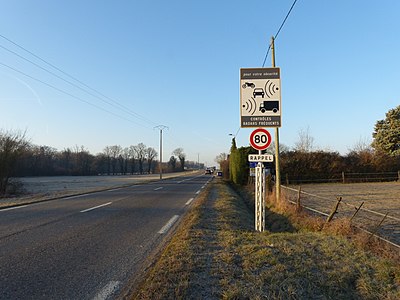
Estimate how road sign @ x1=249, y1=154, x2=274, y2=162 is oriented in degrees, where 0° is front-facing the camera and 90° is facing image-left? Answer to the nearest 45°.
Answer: approximately 0°

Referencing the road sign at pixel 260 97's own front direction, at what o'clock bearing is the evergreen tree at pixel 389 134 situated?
The evergreen tree is roughly at 7 o'clock from the road sign.

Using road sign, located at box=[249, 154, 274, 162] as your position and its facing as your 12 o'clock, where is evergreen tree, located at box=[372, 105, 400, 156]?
The evergreen tree is roughly at 7 o'clock from the road sign.

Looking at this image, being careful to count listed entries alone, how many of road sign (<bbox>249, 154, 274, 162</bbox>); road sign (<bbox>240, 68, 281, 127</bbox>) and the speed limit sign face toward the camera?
3

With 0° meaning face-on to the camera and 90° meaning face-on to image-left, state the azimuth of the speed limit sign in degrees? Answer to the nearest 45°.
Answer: approximately 0°
